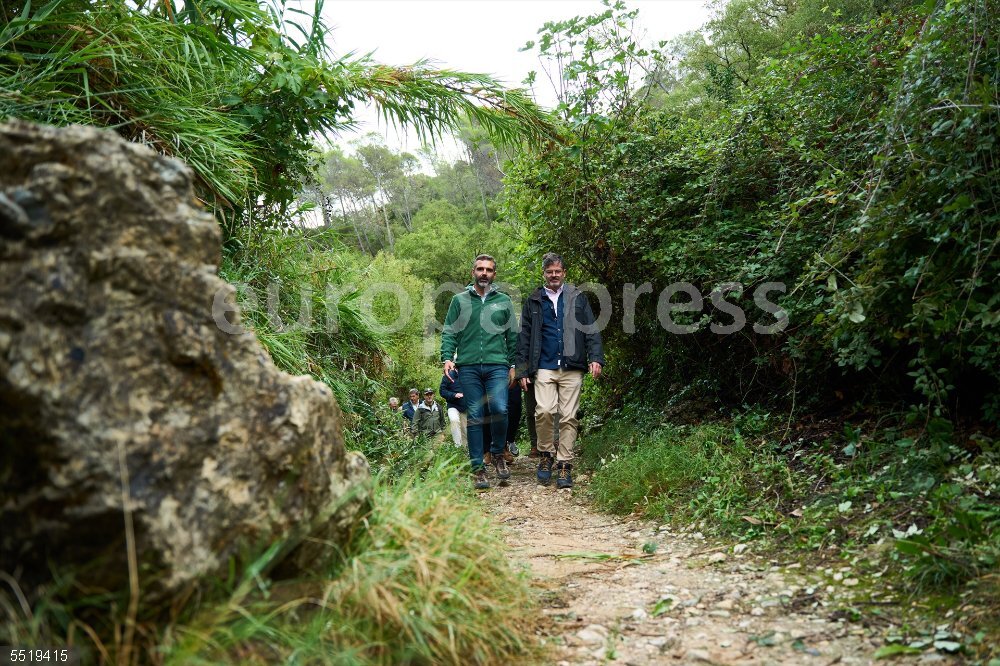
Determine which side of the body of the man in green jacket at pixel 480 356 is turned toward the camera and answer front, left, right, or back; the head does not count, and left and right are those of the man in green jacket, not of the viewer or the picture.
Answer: front

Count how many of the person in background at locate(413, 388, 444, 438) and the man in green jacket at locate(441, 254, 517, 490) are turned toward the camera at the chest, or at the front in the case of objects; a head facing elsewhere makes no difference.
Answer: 2

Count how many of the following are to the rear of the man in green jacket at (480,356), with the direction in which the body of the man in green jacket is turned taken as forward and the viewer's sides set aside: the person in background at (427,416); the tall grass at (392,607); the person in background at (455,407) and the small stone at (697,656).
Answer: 2

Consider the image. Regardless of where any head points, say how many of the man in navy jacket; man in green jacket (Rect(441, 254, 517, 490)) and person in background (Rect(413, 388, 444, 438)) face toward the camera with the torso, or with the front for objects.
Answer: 3

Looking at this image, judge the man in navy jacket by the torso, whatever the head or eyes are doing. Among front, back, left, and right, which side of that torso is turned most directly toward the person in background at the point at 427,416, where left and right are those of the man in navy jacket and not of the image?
back

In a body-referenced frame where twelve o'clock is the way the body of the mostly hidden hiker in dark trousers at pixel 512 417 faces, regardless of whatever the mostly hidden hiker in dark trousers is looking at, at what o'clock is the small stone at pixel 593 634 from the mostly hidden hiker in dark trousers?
The small stone is roughly at 12 o'clock from the mostly hidden hiker in dark trousers.

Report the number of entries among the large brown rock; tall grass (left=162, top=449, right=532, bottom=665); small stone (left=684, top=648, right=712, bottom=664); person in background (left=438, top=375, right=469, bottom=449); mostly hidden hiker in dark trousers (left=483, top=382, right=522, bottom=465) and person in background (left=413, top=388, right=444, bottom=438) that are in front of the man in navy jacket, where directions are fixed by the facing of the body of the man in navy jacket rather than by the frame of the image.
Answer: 3

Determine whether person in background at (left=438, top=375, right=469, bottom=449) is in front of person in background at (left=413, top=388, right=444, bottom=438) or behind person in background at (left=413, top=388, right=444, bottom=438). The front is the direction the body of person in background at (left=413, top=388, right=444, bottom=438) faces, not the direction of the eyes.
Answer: in front

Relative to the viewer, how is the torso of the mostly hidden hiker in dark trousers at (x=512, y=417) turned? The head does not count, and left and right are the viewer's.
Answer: facing the viewer

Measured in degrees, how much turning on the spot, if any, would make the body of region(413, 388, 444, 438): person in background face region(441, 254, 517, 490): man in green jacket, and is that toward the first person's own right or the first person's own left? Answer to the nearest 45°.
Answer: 0° — they already face them

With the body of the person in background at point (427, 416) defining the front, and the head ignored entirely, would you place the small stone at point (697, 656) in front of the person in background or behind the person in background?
in front
